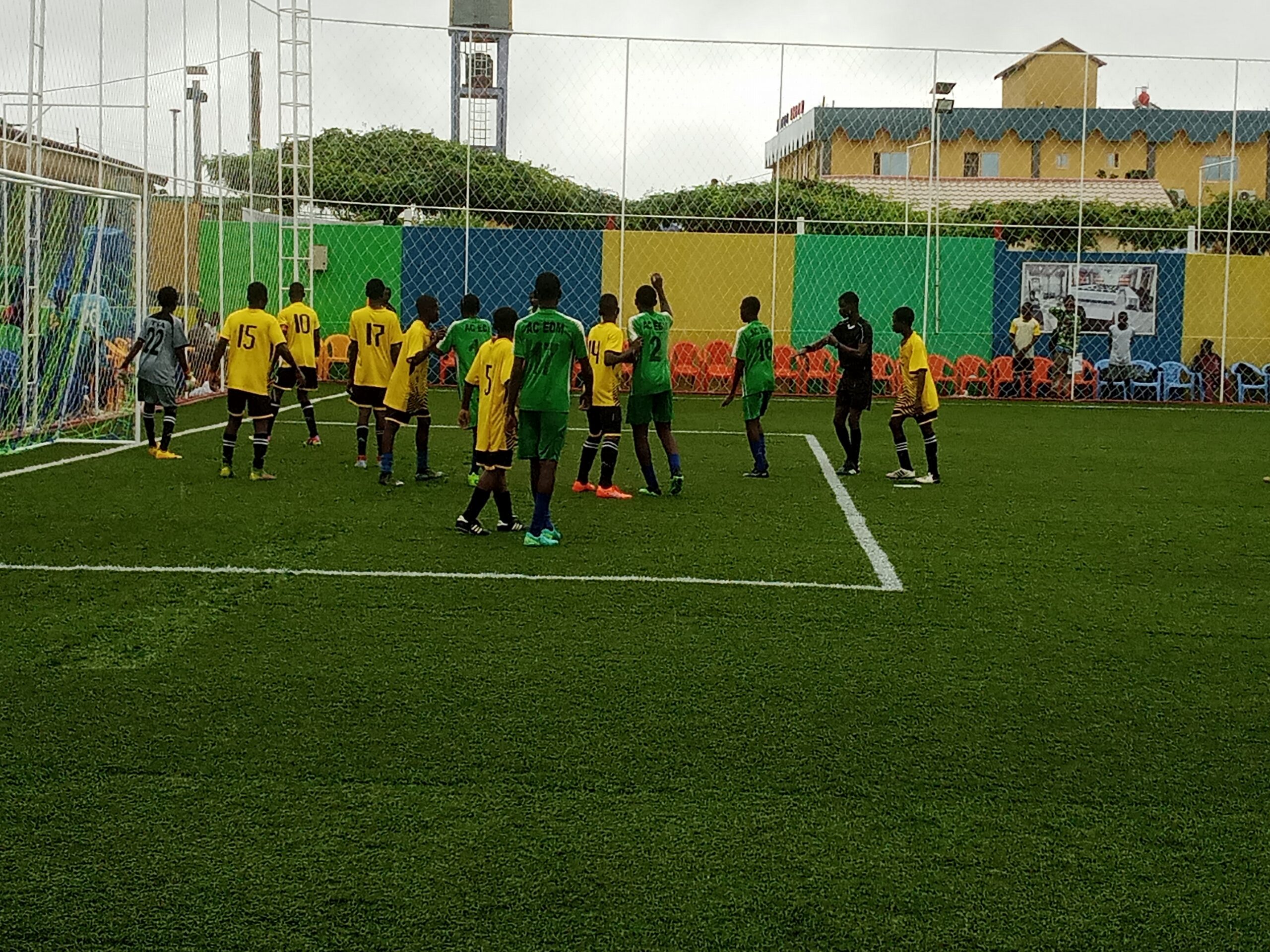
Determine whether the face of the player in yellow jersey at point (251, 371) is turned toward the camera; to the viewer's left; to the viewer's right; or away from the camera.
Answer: away from the camera

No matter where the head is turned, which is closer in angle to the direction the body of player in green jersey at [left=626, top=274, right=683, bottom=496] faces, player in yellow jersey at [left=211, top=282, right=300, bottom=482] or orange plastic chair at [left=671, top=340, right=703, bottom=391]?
the orange plastic chair

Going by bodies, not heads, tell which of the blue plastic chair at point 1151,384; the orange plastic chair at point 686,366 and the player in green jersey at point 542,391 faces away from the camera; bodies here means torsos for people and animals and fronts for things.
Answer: the player in green jersey

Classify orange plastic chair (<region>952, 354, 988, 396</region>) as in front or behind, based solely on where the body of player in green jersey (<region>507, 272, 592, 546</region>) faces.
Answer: in front

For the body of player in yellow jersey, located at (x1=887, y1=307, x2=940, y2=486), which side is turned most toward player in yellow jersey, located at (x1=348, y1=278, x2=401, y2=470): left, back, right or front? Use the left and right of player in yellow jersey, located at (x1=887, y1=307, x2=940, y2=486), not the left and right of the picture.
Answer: front

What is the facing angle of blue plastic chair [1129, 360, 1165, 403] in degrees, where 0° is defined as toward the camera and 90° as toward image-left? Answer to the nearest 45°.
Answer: approximately 45°

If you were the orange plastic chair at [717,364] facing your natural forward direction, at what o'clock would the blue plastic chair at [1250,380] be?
The blue plastic chair is roughly at 9 o'clock from the orange plastic chair.

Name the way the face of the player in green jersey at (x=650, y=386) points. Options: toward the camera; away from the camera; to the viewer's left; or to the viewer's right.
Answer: away from the camera

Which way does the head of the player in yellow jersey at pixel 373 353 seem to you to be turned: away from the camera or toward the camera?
away from the camera

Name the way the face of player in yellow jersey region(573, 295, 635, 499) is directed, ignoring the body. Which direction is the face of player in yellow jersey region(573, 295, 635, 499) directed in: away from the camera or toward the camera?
away from the camera

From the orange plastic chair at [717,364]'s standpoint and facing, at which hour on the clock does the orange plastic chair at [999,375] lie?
the orange plastic chair at [999,375] is roughly at 9 o'clock from the orange plastic chair at [717,364].

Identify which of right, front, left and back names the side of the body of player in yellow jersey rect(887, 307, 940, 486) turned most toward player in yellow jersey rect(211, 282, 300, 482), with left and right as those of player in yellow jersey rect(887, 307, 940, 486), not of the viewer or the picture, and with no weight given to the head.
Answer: front

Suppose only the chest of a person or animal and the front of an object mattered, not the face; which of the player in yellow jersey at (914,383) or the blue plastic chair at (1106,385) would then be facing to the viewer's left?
the player in yellow jersey
